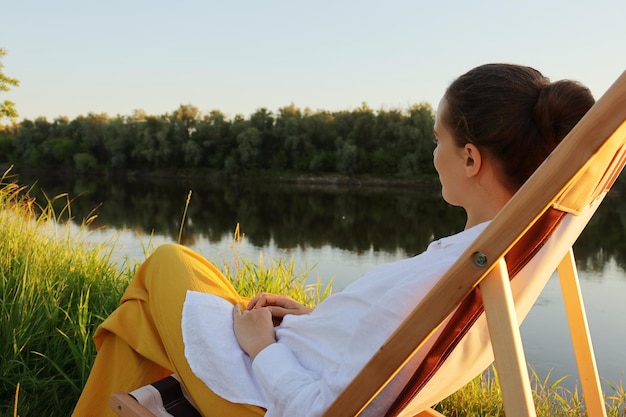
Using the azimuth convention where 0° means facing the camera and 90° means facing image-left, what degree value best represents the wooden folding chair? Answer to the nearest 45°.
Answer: approximately 135°

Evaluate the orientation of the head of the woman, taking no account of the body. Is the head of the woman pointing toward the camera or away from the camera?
away from the camera

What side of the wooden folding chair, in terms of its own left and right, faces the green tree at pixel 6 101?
front
